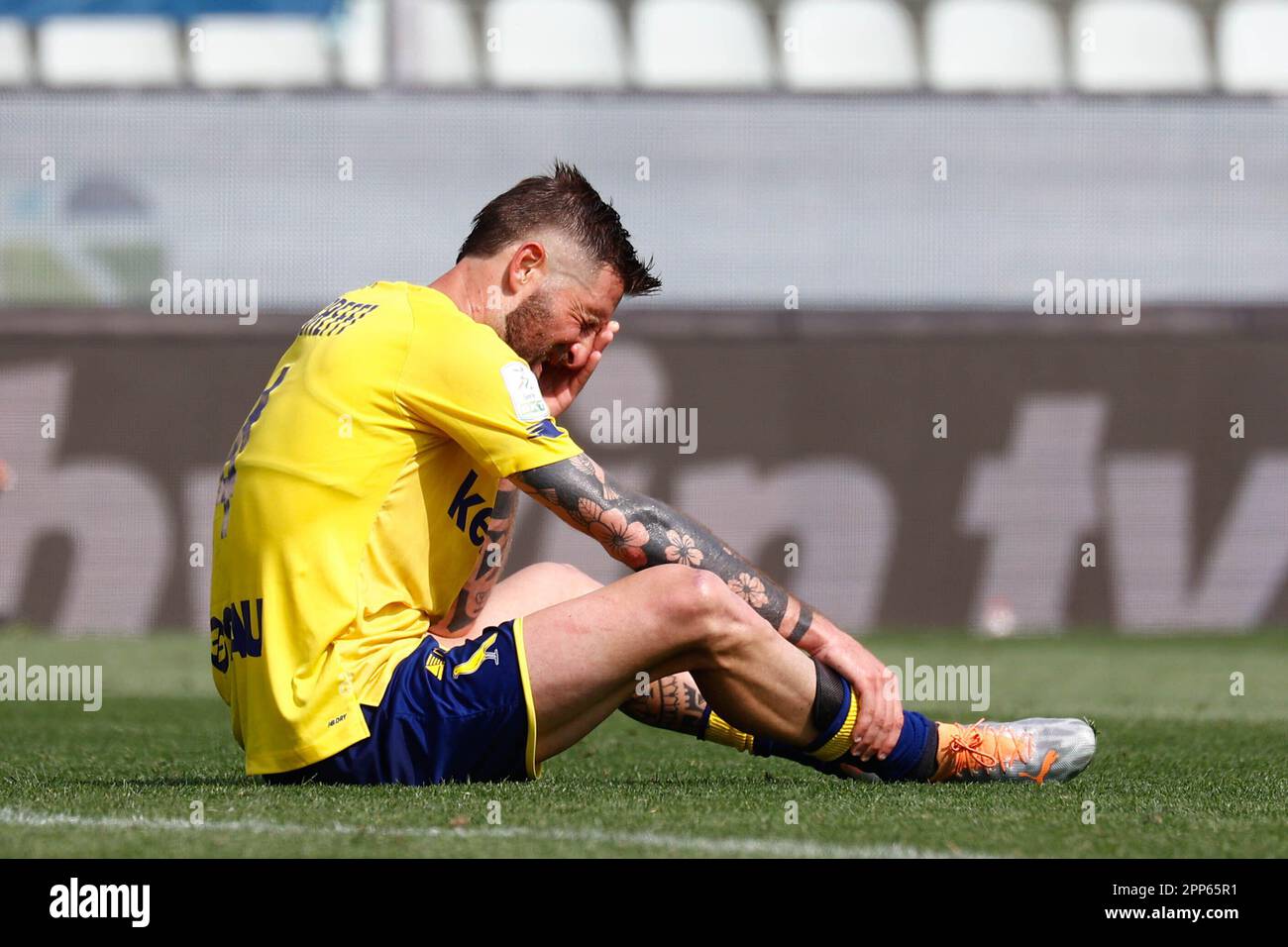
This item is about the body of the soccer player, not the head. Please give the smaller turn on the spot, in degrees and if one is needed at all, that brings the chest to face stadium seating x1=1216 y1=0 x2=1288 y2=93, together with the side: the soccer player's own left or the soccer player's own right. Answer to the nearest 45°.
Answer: approximately 45° to the soccer player's own left

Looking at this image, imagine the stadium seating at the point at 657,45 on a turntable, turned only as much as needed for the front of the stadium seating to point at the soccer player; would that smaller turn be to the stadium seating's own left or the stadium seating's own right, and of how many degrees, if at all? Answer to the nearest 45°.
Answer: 0° — it already faces them

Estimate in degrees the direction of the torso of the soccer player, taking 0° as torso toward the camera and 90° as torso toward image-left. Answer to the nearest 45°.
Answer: approximately 270°

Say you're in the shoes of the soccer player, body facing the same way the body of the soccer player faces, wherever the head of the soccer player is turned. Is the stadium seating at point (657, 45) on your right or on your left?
on your left

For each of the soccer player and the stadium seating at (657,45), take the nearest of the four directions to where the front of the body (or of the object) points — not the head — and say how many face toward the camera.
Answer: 1

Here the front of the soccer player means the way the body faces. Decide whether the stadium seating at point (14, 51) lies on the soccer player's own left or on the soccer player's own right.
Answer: on the soccer player's own left

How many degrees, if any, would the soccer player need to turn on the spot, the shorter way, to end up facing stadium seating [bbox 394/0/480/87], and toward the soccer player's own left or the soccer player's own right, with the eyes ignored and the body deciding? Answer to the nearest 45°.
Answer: approximately 90° to the soccer player's own left

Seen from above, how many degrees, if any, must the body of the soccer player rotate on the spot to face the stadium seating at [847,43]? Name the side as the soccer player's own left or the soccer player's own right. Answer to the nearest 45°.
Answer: approximately 90° to the soccer player's own left

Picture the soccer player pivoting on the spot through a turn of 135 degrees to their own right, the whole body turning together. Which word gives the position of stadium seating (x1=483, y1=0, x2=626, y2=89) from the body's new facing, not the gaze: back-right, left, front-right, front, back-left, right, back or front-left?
back-right

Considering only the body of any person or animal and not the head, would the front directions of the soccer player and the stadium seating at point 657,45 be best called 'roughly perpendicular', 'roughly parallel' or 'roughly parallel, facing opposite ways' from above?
roughly perpendicular
